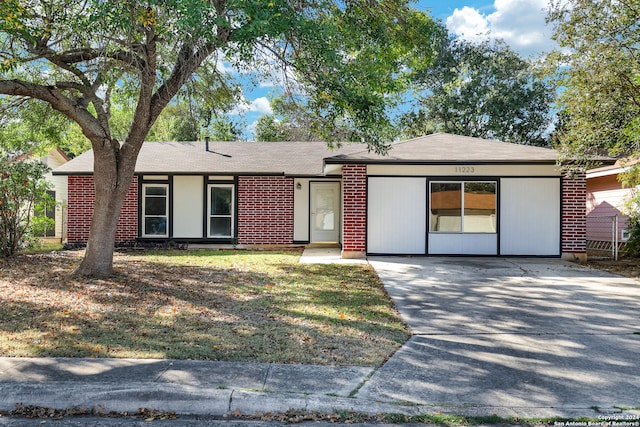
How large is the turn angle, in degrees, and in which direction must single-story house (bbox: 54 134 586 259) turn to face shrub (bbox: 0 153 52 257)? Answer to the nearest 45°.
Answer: approximately 90° to its right

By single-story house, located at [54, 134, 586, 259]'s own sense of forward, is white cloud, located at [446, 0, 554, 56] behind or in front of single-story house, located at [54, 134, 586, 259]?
behind

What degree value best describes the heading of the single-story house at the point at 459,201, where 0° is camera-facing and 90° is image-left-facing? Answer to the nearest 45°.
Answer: approximately 0°

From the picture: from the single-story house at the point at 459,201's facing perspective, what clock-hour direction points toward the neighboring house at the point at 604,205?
The neighboring house is roughly at 8 o'clock from the single-story house.
